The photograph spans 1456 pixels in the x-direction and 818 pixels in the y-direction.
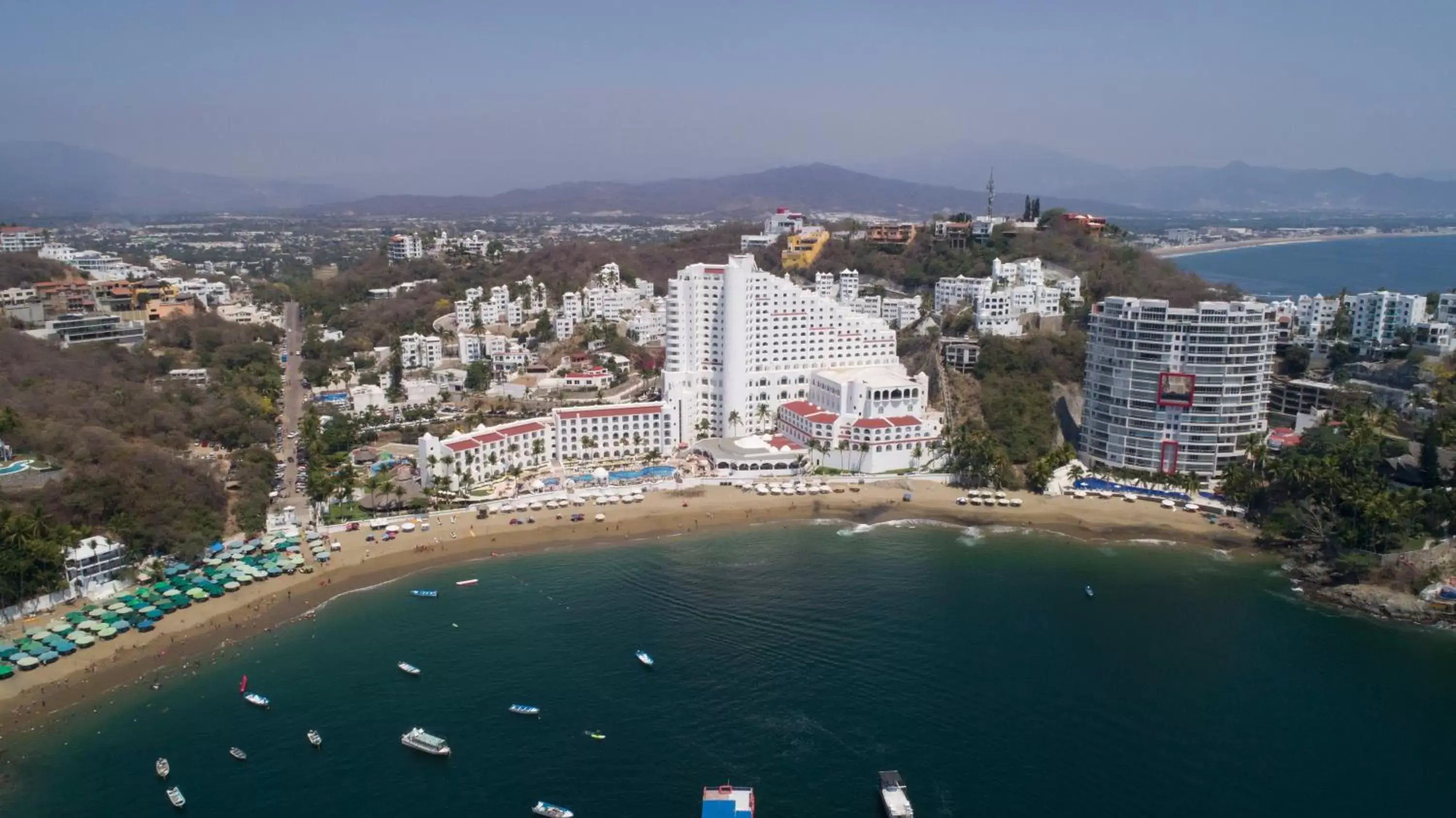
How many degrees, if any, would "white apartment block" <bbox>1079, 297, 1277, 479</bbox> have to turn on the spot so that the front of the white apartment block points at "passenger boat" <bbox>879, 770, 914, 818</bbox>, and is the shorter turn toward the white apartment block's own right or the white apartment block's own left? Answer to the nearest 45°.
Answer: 0° — it already faces it

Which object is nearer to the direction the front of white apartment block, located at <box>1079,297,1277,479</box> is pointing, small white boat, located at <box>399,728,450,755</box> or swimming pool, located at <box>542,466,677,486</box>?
the small white boat

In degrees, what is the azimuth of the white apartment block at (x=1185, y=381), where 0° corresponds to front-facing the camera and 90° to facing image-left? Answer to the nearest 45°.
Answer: approximately 0°

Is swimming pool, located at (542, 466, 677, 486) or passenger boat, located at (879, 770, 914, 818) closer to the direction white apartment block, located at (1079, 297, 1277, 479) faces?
the passenger boat

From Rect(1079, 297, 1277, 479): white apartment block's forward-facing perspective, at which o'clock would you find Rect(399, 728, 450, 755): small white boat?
The small white boat is roughly at 1 o'clock from the white apartment block.

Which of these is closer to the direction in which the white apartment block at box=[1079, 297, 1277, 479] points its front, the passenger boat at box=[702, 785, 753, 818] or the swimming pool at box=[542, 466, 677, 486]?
the passenger boat

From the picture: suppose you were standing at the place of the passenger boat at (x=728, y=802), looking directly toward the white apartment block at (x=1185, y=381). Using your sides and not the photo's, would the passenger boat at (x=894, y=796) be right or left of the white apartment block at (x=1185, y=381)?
right

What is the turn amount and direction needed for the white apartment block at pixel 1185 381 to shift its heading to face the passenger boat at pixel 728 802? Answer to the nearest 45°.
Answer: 0° — it already faces it
